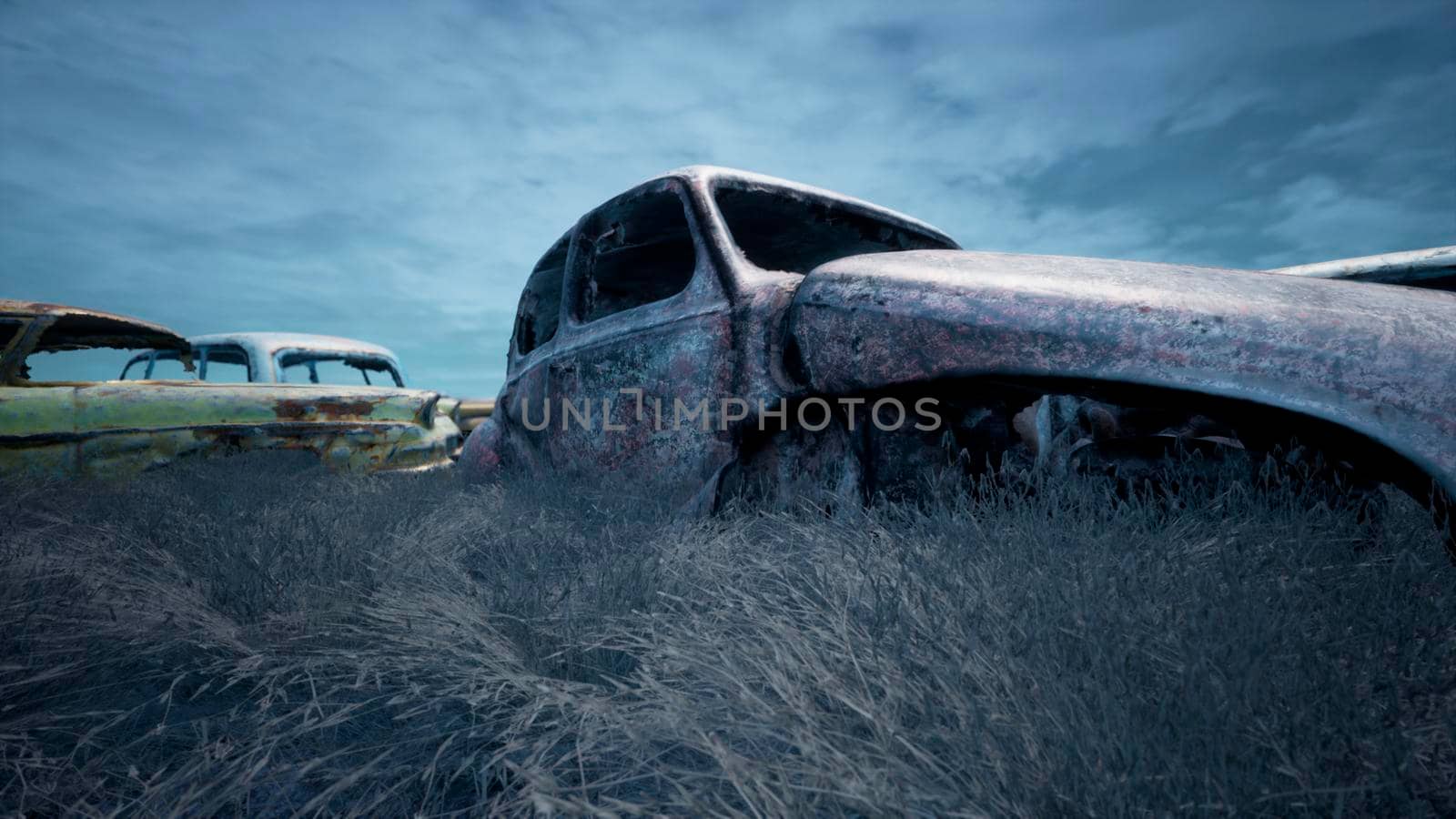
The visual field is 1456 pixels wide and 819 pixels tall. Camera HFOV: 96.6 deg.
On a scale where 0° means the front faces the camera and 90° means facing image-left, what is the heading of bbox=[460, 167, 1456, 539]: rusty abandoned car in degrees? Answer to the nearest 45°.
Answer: approximately 315°

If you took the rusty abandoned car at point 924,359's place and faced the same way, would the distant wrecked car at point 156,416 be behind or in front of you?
behind
